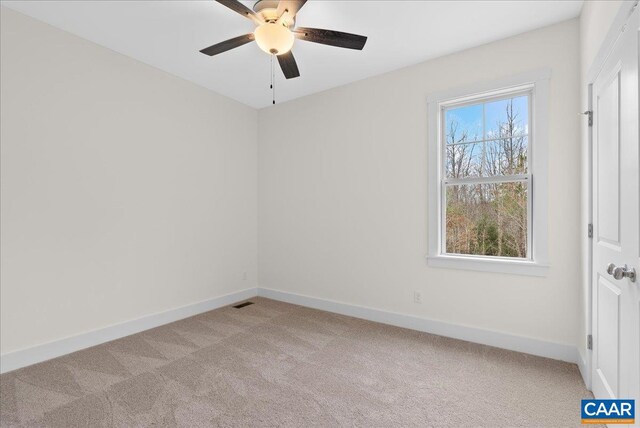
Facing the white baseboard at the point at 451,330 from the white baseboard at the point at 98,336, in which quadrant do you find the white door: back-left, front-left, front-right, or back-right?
front-right

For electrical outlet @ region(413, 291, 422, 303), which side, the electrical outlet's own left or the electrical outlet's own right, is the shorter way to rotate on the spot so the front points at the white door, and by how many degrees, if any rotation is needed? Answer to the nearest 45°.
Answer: approximately 45° to the electrical outlet's own left

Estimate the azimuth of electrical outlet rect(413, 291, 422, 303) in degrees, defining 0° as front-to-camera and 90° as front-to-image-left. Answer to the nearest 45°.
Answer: approximately 0°
